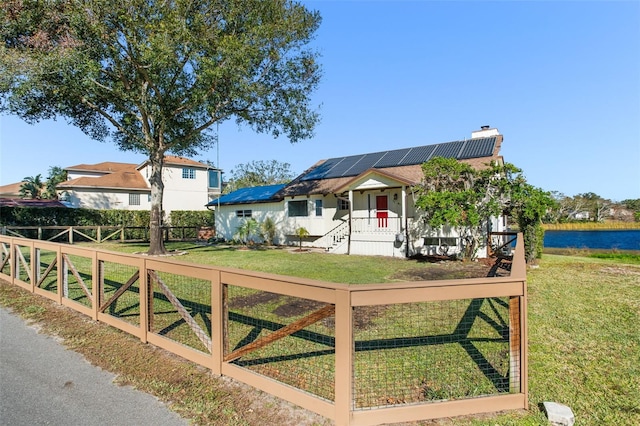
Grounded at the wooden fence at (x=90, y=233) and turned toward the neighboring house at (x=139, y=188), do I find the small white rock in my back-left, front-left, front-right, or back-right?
back-right

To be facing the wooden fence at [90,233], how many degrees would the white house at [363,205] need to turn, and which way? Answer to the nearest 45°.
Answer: approximately 45° to its right

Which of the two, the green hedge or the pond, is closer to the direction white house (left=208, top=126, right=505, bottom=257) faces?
the green hedge

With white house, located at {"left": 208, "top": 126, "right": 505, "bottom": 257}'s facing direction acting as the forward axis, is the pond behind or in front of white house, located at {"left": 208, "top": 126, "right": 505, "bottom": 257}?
behind

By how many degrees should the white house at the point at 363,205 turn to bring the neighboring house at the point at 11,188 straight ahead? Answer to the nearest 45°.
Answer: approximately 90° to its right

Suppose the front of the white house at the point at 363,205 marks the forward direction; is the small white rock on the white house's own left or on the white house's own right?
on the white house's own left

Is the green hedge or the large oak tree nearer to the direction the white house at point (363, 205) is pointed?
the large oak tree

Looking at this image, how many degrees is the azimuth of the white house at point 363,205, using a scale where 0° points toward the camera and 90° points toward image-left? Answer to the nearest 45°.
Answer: approximately 45°

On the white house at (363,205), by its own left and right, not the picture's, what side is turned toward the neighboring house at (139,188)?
right

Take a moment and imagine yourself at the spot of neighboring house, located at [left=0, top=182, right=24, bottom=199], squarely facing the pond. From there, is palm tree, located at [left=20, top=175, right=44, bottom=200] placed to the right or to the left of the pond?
right

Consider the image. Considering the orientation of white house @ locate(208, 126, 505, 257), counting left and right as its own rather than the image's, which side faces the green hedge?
right

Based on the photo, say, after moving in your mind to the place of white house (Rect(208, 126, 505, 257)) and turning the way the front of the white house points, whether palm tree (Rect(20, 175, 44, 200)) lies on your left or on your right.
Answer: on your right
